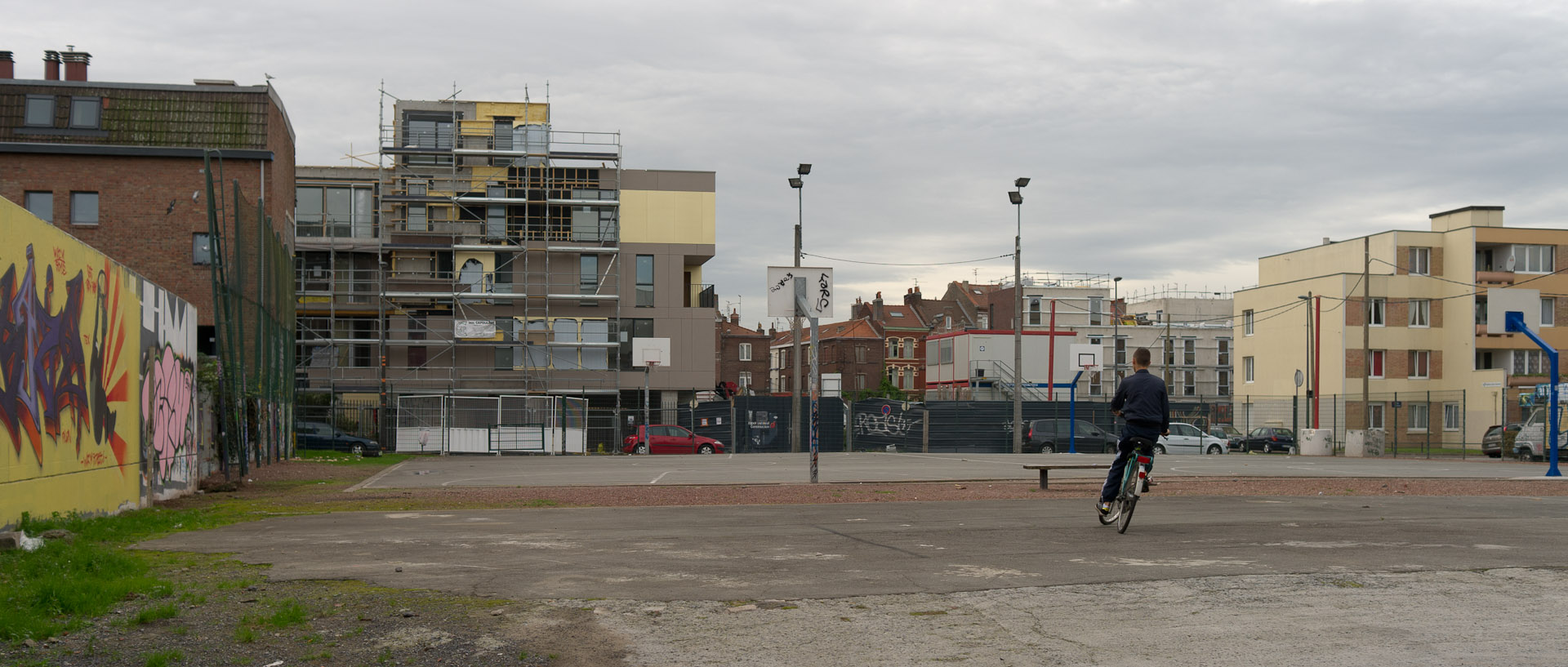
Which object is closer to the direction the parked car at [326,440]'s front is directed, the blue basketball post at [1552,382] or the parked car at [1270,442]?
the parked car

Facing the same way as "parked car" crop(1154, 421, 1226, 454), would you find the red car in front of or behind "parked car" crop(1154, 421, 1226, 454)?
behind

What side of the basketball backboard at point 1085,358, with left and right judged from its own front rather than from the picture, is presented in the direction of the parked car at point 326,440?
right

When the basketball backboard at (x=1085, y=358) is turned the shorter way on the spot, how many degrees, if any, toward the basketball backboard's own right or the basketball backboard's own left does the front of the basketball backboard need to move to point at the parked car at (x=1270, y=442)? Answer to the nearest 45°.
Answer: approximately 90° to the basketball backboard's own left

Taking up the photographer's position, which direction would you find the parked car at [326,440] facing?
facing to the right of the viewer

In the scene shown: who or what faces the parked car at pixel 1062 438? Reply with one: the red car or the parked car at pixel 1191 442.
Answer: the red car

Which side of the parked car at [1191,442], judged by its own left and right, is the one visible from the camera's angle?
right

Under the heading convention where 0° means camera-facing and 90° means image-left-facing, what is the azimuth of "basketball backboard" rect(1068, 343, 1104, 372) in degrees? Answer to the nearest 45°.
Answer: approximately 315°

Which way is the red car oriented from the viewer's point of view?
to the viewer's right
